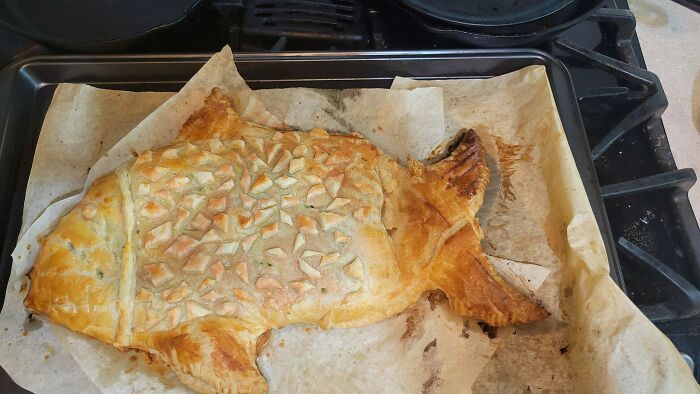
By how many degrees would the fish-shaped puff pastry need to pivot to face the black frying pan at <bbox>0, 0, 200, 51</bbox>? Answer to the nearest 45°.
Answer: approximately 45° to its right

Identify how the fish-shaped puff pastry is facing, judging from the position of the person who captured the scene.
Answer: facing to the left of the viewer

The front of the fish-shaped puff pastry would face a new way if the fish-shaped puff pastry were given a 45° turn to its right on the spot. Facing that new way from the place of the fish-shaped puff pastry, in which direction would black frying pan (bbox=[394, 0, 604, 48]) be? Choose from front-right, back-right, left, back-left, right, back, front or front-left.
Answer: right

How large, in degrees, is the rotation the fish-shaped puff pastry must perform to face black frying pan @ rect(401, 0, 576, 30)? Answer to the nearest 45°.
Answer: approximately 135° to its right
